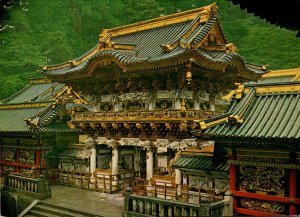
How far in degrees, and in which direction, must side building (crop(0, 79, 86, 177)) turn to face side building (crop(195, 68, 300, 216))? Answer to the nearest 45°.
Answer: approximately 90° to its left

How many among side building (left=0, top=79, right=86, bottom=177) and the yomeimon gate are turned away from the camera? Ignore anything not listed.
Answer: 0

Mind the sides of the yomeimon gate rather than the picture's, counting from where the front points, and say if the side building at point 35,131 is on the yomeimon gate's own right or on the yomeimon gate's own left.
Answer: on the yomeimon gate's own right

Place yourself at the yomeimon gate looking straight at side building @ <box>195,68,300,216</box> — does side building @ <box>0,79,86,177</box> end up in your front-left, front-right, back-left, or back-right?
back-right

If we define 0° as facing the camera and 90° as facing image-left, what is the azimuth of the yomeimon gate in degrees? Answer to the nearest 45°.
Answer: approximately 45°

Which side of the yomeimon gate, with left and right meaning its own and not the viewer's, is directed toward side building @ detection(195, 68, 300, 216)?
left

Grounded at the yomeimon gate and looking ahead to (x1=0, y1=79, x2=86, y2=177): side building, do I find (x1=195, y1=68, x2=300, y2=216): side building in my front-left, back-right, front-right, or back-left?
back-left

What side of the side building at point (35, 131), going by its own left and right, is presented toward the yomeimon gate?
left

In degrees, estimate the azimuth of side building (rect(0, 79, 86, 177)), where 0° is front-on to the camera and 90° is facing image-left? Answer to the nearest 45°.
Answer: approximately 45°
